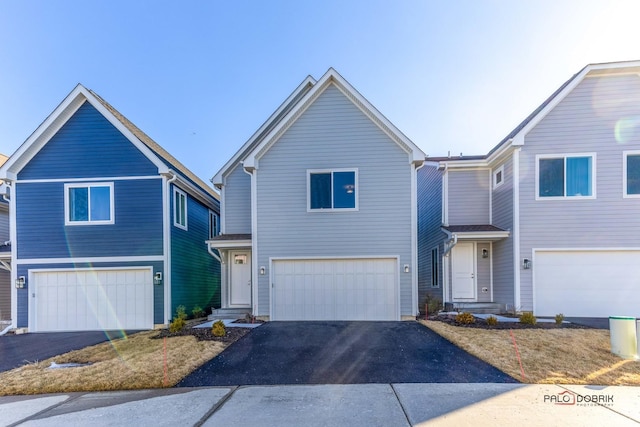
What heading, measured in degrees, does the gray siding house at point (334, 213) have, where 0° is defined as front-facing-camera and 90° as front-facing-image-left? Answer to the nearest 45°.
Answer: approximately 0°

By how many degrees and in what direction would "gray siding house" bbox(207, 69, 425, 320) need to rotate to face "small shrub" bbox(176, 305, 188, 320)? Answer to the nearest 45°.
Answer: approximately 90° to its right

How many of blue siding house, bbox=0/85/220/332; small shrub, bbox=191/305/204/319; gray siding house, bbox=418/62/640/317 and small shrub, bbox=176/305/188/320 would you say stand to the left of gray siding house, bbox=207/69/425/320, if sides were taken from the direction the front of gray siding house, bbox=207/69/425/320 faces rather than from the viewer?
1

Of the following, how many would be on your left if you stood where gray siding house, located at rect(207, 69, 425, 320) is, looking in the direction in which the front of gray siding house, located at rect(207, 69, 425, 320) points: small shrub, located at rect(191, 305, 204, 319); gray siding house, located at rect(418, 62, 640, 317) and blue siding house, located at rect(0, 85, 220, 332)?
1

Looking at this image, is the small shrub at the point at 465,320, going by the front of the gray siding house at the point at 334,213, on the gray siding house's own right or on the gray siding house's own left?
on the gray siding house's own left

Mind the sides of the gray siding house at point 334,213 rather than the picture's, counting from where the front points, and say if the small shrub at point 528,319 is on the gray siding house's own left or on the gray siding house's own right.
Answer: on the gray siding house's own left

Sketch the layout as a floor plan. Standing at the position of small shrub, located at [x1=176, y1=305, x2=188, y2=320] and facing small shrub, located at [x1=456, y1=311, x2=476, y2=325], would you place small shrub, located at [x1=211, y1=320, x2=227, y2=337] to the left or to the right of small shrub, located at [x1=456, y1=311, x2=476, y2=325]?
right

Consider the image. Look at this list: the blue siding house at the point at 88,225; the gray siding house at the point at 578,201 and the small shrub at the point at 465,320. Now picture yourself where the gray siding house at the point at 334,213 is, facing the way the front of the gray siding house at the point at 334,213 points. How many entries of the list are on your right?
1

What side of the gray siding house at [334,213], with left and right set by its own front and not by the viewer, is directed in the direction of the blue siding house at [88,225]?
right

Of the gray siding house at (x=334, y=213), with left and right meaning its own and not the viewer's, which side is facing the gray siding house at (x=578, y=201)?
left

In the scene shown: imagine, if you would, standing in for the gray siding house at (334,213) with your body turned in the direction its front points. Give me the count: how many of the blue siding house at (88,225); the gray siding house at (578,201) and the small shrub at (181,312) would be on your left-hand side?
1

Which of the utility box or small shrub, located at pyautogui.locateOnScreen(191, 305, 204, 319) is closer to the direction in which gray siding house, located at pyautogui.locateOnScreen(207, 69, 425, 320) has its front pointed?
the utility box
